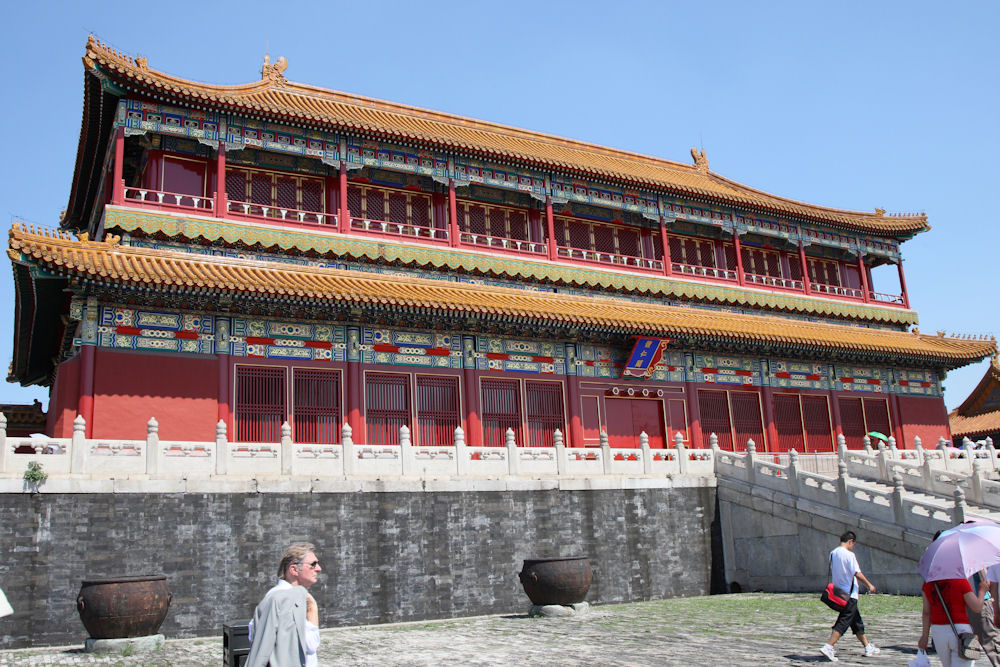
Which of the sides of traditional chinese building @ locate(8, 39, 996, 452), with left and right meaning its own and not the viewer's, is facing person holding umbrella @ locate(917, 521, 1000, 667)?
front

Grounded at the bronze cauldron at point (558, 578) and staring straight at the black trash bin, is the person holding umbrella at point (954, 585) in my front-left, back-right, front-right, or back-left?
front-left

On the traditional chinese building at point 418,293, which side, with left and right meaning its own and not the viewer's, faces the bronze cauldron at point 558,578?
front

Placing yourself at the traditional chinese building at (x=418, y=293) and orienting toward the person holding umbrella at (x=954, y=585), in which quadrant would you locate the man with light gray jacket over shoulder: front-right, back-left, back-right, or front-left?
front-right

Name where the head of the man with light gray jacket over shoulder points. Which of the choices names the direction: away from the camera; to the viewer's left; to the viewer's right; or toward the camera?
to the viewer's right

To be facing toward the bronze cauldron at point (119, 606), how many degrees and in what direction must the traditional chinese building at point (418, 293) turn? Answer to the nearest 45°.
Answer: approximately 45° to its right

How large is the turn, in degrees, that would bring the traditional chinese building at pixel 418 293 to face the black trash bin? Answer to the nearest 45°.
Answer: approximately 45° to its right

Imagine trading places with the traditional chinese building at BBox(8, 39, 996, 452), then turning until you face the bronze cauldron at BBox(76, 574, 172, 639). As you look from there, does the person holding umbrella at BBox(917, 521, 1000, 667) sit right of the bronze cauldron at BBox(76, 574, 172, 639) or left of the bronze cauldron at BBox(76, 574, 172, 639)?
left

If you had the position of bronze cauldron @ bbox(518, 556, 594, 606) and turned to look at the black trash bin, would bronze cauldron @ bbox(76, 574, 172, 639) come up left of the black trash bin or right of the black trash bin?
right

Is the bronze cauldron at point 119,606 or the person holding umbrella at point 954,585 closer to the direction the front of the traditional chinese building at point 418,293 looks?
the person holding umbrella
